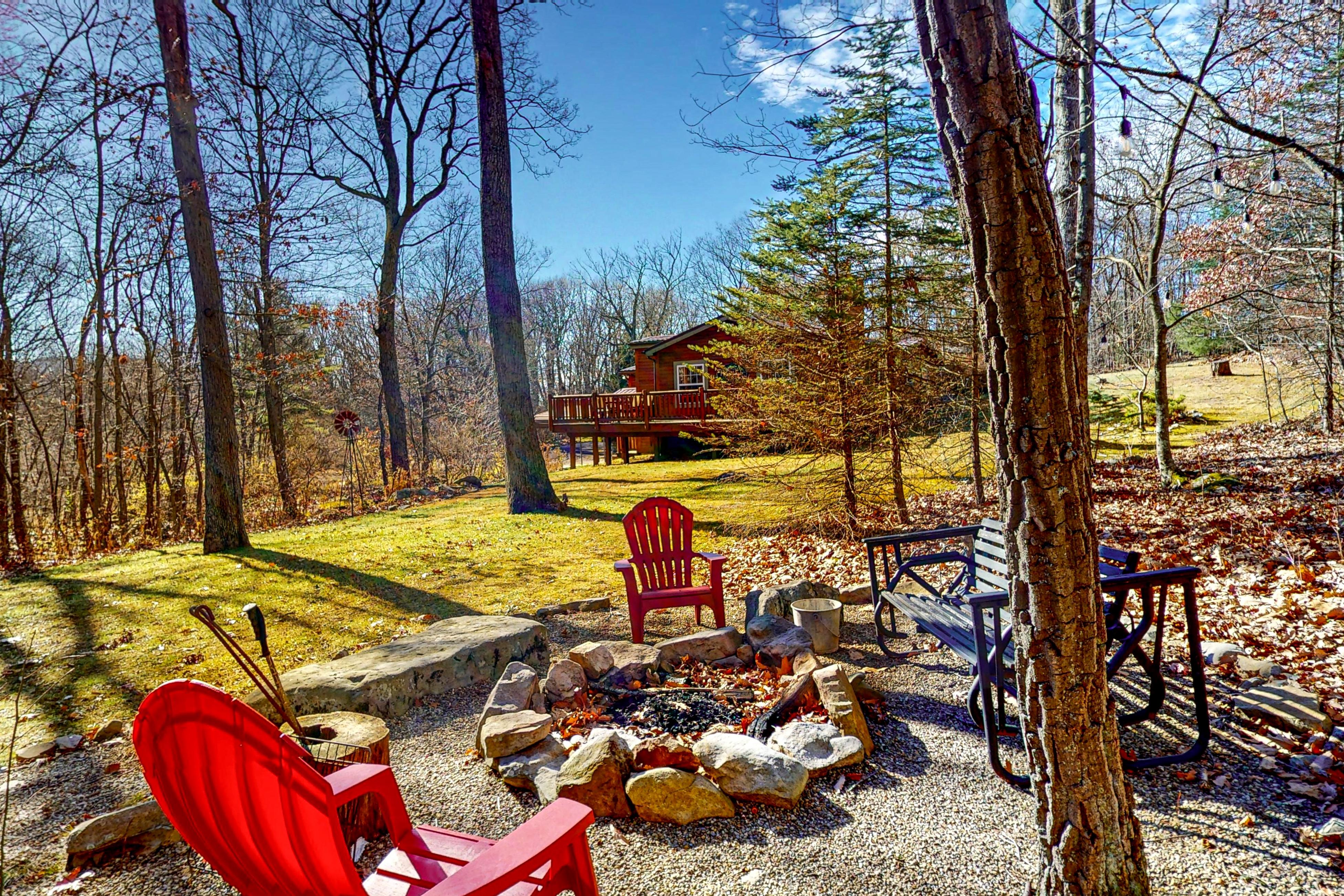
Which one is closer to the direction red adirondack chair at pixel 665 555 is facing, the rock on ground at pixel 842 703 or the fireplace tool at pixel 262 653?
the rock on ground

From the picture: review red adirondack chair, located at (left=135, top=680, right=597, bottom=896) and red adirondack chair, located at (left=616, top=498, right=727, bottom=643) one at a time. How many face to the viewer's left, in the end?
0

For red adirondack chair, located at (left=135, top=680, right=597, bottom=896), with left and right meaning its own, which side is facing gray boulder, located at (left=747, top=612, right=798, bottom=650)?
front

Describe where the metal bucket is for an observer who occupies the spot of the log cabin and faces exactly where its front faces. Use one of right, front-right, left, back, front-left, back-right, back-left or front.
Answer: front-left

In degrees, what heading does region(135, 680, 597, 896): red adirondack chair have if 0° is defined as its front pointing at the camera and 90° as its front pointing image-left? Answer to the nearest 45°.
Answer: approximately 225°

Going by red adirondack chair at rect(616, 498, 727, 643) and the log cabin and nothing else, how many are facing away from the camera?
0

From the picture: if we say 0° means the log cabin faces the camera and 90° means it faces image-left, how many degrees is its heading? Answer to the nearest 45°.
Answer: approximately 45°

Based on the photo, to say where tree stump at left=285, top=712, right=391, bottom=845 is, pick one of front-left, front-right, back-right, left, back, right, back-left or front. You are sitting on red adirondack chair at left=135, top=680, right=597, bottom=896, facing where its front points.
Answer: front-left

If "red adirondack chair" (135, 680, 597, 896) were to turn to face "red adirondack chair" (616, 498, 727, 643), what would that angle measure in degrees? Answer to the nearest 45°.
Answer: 0° — it already faces it

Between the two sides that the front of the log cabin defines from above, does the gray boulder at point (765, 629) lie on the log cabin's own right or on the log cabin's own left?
on the log cabin's own left

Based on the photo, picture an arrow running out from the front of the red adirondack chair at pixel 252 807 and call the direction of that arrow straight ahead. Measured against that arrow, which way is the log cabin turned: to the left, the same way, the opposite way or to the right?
the opposite way

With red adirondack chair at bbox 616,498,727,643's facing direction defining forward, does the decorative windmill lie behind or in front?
behind
